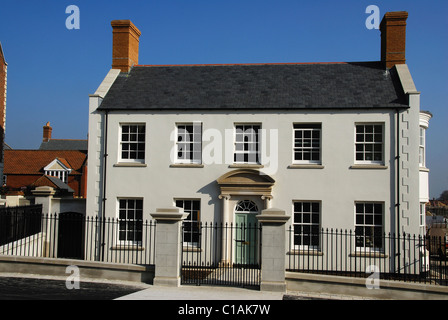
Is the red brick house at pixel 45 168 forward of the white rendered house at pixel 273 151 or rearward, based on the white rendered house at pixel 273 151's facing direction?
rearward

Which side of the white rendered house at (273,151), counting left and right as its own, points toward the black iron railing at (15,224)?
right

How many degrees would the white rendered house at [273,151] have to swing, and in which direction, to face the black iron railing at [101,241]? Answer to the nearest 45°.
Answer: approximately 90° to its right

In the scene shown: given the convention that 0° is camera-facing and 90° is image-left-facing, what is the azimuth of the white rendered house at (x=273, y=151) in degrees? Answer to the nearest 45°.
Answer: approximately 0°

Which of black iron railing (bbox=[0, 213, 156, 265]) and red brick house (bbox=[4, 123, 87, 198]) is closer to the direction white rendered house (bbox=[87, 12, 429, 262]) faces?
the black iron railing
